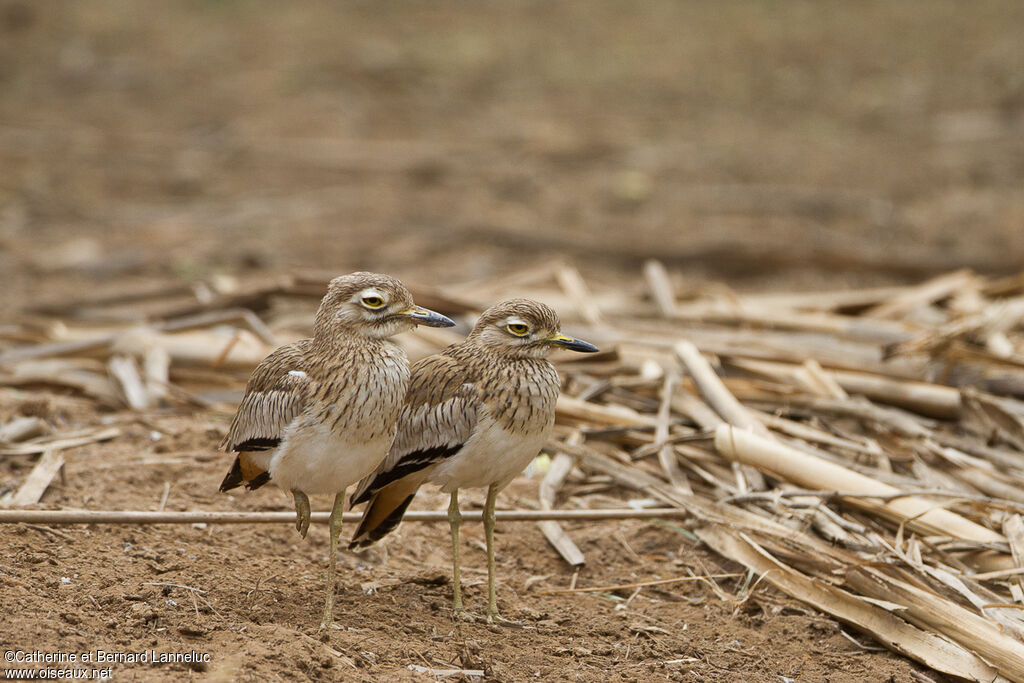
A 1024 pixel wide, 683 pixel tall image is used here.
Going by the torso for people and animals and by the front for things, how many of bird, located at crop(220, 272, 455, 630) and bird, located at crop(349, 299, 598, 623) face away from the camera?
0

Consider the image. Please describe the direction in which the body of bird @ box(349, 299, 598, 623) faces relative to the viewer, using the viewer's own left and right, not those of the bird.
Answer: facing the viewer and to the right of the viewer

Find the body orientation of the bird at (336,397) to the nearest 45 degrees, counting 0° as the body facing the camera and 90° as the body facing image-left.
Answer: approximately 315°
